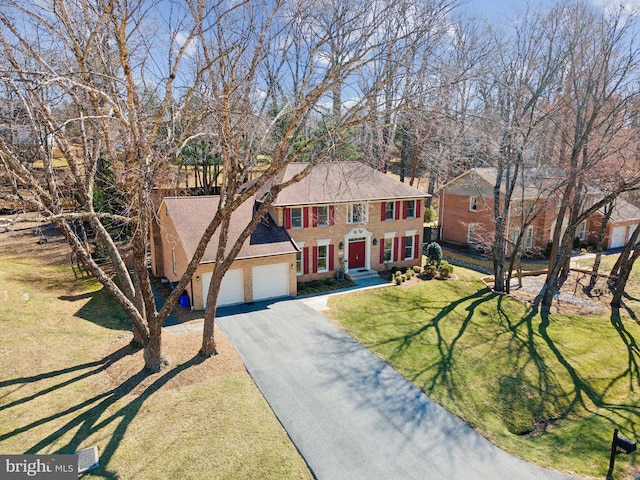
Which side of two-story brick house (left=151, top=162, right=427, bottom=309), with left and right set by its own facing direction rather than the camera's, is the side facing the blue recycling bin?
right

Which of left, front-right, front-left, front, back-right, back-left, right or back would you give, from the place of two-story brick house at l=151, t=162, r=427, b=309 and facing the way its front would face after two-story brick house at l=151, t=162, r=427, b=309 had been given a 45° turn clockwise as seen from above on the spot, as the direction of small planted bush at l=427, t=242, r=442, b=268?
left

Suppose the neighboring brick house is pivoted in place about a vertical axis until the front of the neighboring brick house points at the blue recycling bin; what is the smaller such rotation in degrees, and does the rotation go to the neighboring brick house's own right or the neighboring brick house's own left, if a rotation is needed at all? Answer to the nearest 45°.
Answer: approximately 90° to the neighboring brick house's own right

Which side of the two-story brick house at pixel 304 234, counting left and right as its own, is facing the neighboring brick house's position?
left

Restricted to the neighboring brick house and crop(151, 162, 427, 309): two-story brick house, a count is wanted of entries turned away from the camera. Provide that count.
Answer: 0

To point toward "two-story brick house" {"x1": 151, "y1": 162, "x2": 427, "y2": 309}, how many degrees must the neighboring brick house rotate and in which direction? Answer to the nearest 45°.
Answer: approximately 90° to its right

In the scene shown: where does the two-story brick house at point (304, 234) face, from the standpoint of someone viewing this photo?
facing the viewer and to the right of the viewer

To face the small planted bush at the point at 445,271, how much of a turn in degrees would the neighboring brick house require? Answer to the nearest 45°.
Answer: approximately 45° to its right
